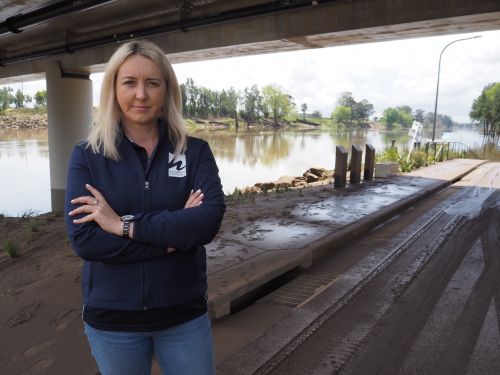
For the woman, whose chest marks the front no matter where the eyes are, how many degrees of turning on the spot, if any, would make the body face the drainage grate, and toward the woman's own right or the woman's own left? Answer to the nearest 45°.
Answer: approximately 135° to the woman's own left

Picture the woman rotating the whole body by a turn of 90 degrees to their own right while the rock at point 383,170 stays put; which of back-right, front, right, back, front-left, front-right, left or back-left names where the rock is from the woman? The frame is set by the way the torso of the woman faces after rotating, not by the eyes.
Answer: back-right

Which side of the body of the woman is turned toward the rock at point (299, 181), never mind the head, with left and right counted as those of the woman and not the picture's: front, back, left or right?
back

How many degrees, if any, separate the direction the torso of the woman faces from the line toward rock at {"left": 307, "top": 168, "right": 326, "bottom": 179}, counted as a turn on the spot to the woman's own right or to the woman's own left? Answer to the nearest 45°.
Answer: approximately 135° to the woman's own left

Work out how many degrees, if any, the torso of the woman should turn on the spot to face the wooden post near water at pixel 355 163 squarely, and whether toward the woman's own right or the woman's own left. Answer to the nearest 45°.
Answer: approximately 135° to the woman's own left

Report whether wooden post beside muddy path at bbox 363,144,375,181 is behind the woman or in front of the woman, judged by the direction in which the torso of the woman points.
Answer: behind

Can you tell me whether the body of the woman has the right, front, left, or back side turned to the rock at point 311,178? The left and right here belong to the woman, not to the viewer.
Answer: back

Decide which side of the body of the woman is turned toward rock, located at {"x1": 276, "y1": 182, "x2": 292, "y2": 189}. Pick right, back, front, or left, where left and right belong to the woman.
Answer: back
